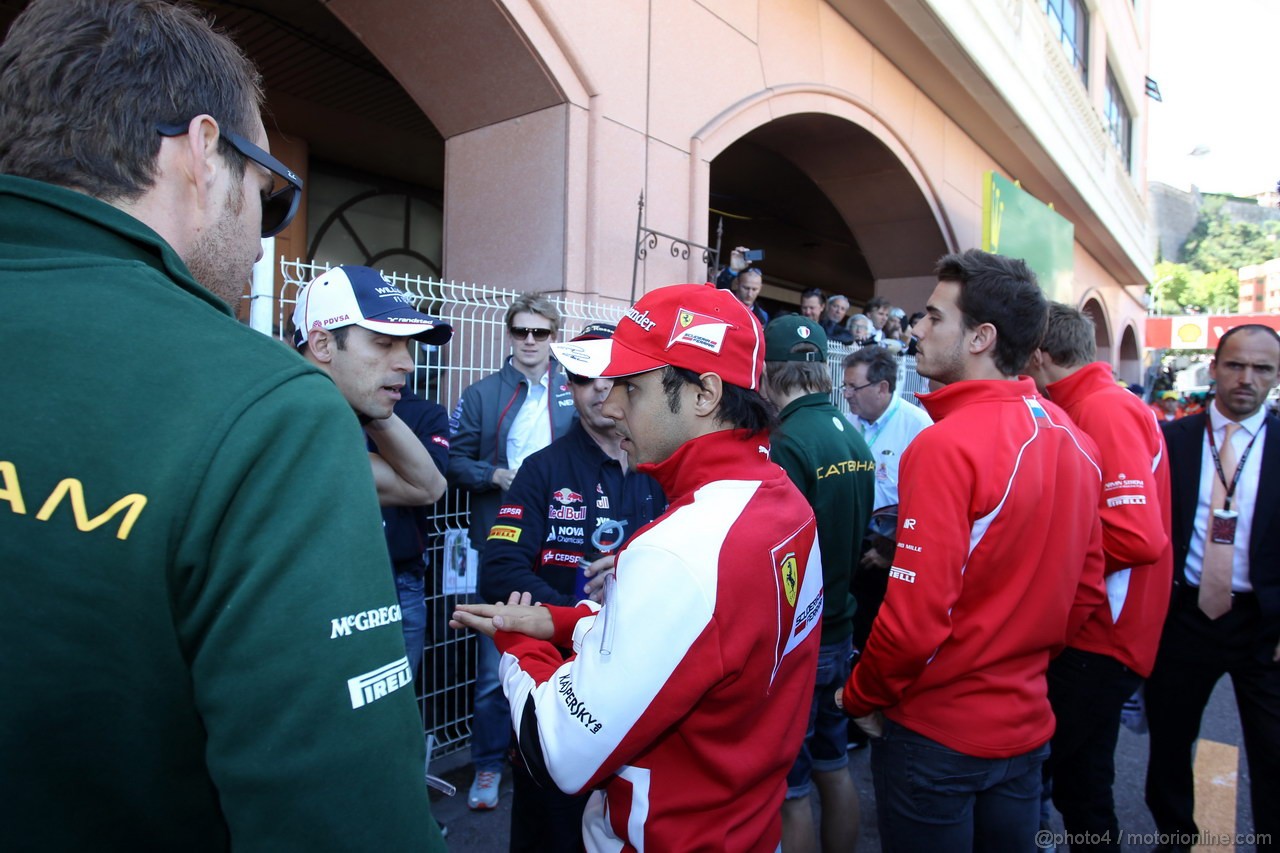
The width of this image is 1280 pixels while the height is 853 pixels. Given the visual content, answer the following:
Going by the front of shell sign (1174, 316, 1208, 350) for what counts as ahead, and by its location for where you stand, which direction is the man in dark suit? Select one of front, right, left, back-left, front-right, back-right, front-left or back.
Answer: front

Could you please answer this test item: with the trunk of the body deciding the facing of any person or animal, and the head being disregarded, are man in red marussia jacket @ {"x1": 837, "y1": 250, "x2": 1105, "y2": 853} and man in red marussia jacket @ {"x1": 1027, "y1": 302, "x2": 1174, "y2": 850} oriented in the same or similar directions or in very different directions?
same or similar directions

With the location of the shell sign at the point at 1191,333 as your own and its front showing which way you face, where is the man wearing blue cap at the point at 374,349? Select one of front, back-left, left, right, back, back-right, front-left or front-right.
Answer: front

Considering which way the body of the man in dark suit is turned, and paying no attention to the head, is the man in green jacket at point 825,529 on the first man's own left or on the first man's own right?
on the first man's own right

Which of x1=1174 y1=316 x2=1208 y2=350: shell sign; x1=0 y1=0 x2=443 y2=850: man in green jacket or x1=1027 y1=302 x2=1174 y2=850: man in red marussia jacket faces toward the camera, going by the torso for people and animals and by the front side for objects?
the shell sign

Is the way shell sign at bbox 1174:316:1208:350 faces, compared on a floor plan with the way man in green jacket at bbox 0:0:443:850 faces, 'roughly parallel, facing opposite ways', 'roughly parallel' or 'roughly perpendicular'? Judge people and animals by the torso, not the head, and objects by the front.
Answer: roughly parallel, facing opposite ways

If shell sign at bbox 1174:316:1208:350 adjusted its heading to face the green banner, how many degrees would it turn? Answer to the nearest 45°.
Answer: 0° — it already faces it

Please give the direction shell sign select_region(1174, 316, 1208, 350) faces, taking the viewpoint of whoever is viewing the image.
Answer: facing the viewer

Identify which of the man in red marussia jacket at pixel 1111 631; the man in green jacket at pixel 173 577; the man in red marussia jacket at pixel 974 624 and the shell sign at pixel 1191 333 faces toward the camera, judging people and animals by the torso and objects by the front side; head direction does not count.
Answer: the shell sign

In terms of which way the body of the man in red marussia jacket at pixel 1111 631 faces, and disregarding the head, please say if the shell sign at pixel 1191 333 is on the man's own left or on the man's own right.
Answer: on the man's own right

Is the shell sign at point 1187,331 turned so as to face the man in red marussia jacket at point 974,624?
yes

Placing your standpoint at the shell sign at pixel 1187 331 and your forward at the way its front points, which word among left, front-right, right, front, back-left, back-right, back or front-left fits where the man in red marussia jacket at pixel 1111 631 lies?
front

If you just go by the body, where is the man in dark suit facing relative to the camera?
toward the camera

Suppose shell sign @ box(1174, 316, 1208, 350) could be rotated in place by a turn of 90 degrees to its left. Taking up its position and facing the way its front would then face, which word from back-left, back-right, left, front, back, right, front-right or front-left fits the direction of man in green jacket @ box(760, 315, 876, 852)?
right

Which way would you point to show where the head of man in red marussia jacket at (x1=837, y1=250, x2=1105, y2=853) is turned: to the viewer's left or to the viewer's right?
to the viewer's left

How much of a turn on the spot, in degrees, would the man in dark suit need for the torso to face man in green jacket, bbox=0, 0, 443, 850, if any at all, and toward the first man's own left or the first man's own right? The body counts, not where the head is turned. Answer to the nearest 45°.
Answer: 0° — they already face them

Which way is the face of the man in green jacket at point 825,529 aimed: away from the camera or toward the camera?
away from the camera

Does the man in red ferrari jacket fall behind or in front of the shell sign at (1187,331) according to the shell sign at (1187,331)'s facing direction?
in front

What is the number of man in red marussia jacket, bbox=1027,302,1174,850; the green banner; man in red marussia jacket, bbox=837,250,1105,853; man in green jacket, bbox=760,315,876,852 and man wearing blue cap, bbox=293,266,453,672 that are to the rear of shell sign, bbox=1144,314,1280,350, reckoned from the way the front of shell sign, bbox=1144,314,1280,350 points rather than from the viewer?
0
